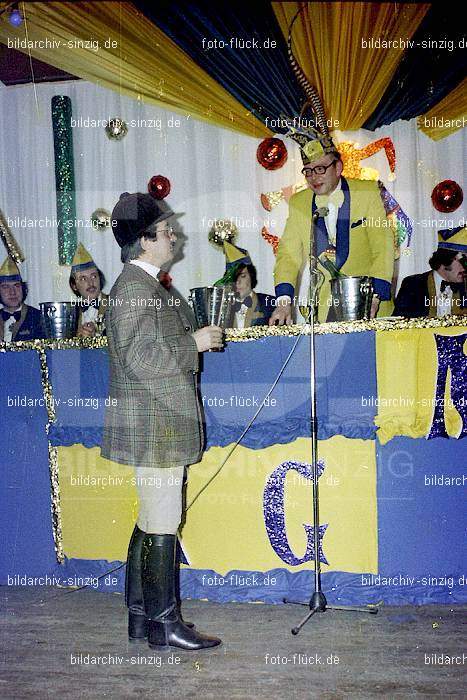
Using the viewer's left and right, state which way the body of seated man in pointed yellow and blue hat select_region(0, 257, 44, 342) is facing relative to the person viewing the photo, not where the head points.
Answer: facing the viewer

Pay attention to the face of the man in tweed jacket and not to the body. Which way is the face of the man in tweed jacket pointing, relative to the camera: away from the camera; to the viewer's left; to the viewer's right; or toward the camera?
to the viewer's right

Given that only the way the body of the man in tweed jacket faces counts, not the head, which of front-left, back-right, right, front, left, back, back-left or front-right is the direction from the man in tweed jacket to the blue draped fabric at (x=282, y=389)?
front-left

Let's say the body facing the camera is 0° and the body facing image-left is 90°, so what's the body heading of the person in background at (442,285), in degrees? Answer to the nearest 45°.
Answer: approximately 315°

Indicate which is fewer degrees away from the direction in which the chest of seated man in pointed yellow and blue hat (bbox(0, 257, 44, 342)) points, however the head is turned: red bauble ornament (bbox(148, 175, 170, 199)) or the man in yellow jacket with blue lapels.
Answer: the man in yellow jacket with blue lapels

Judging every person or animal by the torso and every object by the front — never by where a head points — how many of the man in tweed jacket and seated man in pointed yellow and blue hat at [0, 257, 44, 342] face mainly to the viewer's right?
1

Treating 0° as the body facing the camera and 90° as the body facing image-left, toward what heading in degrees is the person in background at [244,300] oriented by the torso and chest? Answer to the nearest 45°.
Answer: approximately 45°

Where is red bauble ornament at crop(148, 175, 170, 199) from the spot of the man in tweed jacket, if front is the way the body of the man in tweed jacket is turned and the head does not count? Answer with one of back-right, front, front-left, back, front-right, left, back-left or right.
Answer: left

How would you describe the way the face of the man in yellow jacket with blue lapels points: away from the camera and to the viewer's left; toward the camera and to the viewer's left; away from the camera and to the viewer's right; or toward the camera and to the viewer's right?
toward the camera and to the viewer's left

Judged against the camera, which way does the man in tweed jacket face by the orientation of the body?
to the viewer's right

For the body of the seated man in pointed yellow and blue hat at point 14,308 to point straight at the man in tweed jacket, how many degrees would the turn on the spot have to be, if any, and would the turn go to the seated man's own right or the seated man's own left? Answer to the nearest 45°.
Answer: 0° — they already face them

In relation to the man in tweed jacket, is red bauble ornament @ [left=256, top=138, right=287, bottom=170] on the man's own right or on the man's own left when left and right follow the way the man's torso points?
on the man's own left

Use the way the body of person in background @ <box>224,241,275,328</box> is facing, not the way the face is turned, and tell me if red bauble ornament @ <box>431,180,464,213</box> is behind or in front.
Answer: behind

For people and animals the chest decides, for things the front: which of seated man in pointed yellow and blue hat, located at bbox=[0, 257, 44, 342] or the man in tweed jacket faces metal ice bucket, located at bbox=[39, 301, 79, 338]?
the seated man in pointed yellow and blue hat

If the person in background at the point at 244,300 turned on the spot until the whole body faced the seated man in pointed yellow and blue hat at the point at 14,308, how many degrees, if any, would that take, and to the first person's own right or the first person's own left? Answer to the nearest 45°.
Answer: approximately 45° to the first person's own right
